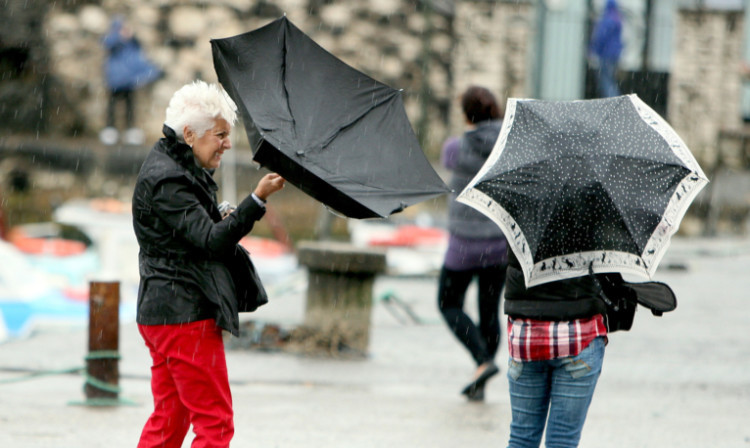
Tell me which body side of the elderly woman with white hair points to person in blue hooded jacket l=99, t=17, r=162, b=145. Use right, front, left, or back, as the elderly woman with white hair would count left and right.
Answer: left

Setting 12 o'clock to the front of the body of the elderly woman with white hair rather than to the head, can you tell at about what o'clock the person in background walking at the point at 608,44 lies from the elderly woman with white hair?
The person in background walking is roughly at 10 o'clock from the elderly woman with white hair.

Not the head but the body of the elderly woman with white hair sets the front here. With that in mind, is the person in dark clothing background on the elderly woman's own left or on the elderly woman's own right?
on the elderly woman's own left

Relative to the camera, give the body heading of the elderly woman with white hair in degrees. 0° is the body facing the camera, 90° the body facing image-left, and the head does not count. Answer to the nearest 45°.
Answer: approximately 270°

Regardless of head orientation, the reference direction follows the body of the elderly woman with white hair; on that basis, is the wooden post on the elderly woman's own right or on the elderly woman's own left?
on the elderly woman's own left

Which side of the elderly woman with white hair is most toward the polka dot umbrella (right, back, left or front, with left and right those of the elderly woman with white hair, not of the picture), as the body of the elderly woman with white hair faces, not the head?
front
